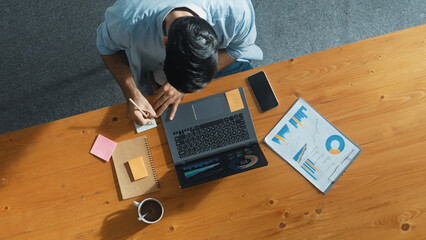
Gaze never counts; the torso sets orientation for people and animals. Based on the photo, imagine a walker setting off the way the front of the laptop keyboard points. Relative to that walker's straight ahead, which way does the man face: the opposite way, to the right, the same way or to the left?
the opposite way

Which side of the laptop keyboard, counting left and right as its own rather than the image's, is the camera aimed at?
back

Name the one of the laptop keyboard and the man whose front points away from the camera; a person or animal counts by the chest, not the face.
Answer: the laptop keyboard

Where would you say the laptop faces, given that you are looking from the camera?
facing away from the viewer

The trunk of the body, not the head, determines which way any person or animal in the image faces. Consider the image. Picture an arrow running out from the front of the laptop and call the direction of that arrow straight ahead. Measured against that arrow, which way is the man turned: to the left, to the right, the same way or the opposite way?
the opposite way
